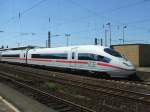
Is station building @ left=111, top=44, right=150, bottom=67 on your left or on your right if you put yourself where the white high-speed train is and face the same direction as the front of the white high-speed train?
on your left

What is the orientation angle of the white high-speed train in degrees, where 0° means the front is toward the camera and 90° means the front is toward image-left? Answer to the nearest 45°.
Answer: approximately 315°
